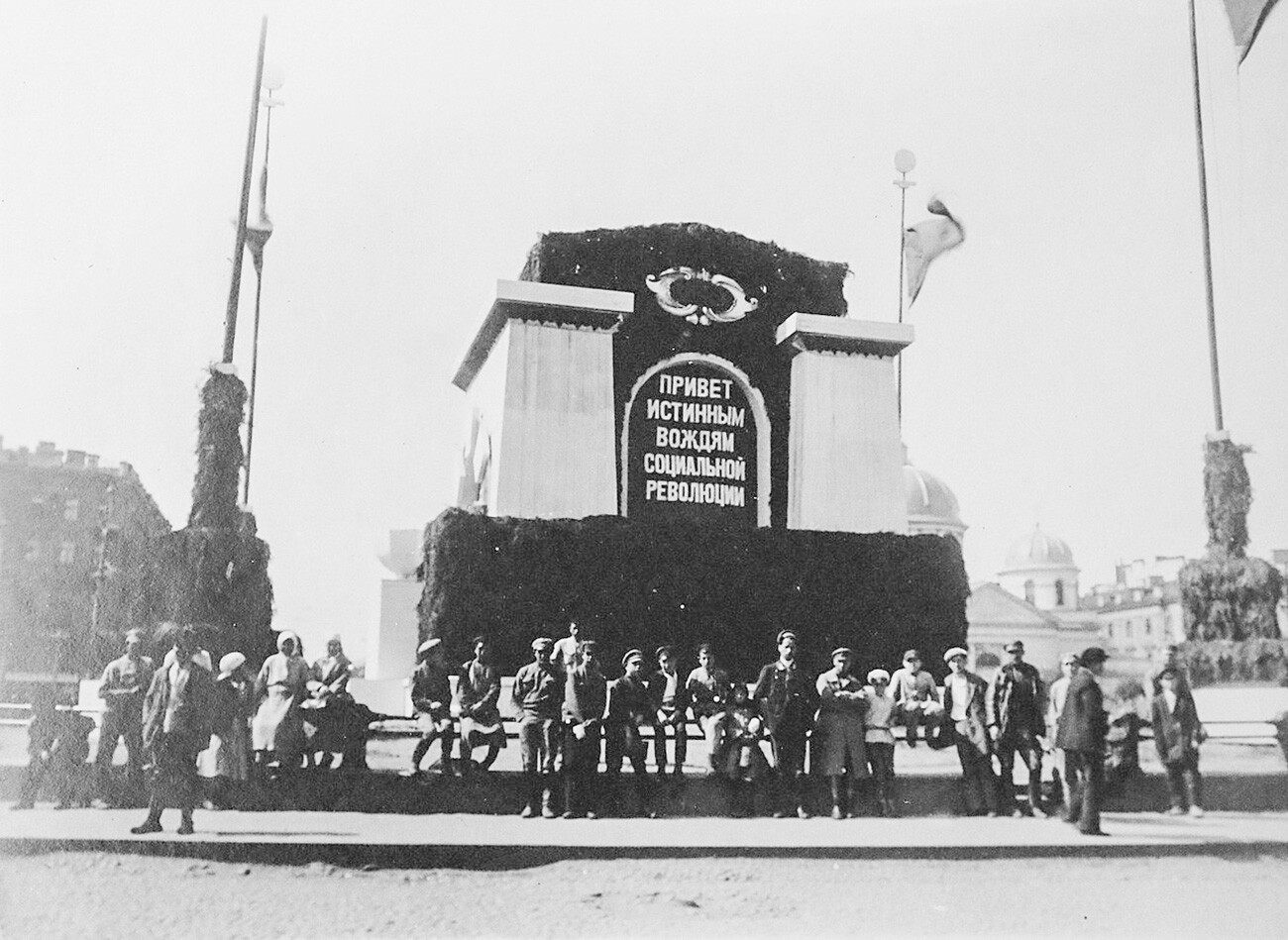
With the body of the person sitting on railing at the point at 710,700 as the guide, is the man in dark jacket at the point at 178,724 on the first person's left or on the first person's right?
on the first person's right

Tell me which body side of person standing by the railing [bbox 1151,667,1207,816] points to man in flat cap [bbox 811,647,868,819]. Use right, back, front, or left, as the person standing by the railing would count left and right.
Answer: right

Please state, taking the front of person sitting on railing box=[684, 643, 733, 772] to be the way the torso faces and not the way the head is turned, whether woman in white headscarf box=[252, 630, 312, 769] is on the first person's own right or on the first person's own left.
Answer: on the first person's own right

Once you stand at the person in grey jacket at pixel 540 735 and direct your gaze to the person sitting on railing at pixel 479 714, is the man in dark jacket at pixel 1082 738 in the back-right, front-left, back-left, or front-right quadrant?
back-right

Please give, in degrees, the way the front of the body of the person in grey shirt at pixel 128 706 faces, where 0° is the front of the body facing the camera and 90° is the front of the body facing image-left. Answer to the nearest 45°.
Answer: approximately 0°
